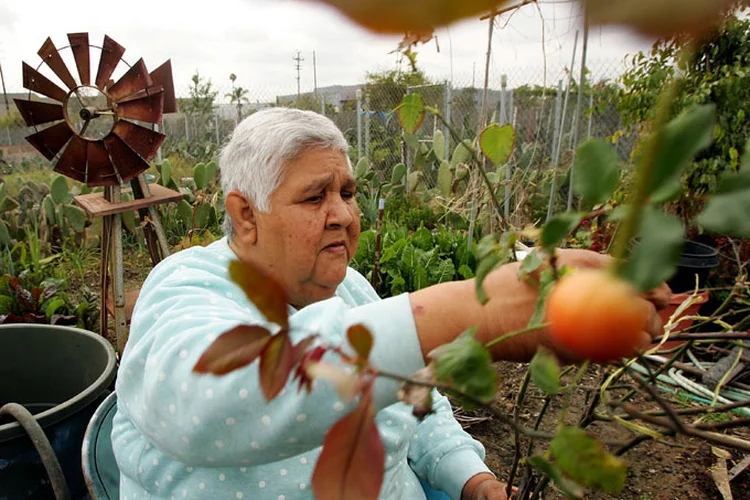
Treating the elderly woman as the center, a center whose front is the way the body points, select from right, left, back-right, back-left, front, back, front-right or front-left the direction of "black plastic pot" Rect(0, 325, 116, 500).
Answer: back

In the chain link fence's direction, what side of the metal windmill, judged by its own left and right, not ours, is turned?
back

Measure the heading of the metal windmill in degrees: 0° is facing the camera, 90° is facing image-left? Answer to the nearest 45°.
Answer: approximately 45°

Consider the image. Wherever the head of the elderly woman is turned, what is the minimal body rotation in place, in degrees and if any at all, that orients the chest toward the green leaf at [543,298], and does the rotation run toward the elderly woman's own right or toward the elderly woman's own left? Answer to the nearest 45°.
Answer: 0° — they already face it

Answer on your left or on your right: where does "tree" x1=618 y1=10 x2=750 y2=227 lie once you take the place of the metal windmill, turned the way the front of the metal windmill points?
on your left

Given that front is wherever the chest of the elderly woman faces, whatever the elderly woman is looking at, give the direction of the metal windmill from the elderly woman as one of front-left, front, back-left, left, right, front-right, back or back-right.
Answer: back

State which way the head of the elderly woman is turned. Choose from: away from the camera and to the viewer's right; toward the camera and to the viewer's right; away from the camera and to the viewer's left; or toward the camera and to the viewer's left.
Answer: toward the camera and to the viewer's right

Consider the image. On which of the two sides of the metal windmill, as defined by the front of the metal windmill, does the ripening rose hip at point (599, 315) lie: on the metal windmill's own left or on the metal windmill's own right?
on the metal windmill's own left

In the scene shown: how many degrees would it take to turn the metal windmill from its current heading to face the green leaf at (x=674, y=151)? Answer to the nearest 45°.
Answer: approximately 45° to its left

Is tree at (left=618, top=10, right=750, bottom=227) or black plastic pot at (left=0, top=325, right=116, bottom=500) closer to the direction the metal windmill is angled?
the black plastic pot
